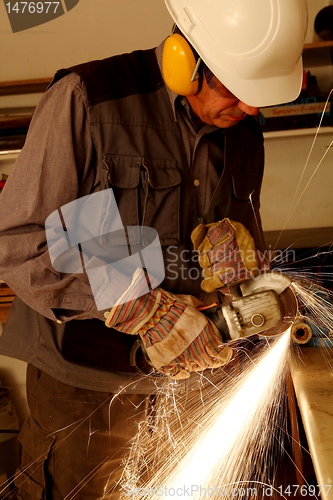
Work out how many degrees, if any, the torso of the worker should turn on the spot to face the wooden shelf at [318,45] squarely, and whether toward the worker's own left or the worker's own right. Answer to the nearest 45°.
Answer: approximately 90° to the worker's own left

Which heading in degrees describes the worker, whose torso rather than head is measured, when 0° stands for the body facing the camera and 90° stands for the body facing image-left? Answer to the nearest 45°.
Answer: approximately 315°

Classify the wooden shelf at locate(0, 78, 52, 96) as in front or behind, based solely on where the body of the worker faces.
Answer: behind

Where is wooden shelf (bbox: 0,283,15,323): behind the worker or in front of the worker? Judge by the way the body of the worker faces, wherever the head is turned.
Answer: behind
